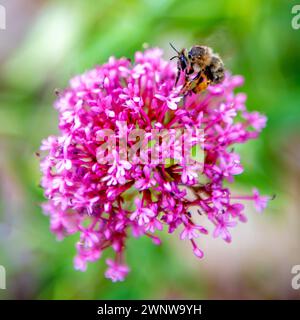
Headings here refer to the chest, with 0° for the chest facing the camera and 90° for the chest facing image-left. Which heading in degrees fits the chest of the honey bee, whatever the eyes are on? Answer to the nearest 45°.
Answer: approximately 90°
